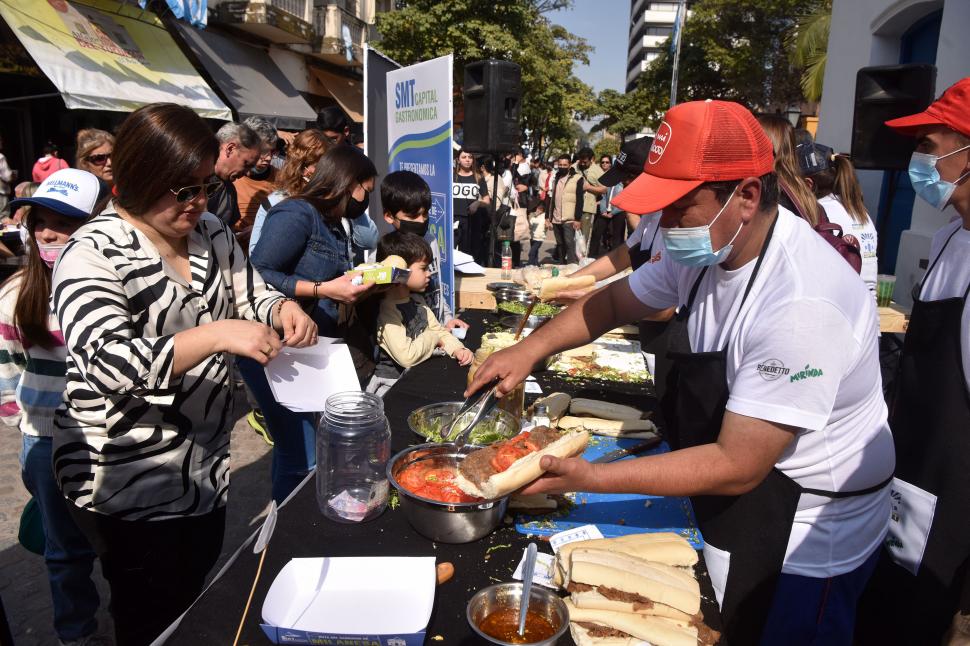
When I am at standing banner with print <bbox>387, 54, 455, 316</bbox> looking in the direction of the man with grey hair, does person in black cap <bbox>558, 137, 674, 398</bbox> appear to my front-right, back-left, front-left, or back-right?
back-left

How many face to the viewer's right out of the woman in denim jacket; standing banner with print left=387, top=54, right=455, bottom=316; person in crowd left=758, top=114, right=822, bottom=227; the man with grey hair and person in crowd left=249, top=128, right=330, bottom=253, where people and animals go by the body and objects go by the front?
3

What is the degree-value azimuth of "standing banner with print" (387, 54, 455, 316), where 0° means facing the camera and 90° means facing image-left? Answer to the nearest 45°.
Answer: approximately 45°

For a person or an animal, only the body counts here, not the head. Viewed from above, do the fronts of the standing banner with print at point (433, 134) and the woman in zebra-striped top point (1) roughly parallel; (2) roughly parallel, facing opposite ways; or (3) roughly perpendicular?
roughly perpendicular

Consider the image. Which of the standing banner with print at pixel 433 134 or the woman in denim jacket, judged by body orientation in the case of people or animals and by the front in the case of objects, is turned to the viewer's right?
the woman in denim jacket

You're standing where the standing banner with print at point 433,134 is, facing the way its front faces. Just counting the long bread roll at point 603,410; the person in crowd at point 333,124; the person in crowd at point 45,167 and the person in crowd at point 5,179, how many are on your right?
3

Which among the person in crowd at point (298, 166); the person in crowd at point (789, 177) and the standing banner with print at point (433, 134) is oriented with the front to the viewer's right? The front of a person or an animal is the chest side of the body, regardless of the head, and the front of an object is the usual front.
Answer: the person in crowd at point (298, 166)

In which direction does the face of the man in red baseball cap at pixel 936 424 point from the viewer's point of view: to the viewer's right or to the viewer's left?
to the viewer's left

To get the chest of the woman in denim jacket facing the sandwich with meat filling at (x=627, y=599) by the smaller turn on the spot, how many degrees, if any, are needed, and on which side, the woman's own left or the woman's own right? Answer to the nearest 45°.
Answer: approximately 90° to the woman's own right

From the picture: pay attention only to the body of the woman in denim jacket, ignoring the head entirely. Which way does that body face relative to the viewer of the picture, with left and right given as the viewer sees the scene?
facing to the right of the viewer

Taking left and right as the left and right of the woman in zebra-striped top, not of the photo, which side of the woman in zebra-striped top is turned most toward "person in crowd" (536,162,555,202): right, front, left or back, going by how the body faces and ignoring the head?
left

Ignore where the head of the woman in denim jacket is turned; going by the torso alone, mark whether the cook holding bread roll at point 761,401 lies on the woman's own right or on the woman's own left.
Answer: on the woman's own right

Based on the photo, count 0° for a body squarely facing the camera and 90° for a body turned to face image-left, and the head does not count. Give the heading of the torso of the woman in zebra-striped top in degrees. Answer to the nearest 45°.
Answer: approximately 315°

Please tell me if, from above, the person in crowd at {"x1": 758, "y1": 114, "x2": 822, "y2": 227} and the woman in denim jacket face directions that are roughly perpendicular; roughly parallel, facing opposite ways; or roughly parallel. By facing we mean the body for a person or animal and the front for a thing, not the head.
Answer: roughly perpendicular

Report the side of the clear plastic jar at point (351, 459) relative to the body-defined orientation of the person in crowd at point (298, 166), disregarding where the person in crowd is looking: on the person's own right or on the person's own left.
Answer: on the person's own right

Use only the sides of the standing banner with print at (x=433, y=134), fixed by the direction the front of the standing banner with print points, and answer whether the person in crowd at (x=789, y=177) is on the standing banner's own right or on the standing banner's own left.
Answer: on the standing banner's own left

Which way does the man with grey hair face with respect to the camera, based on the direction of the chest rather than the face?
to the viewer's right

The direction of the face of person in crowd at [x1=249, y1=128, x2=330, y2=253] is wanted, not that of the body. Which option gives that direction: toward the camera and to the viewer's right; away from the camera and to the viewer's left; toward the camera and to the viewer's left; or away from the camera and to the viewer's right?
toward the camera and to the viewer's right
